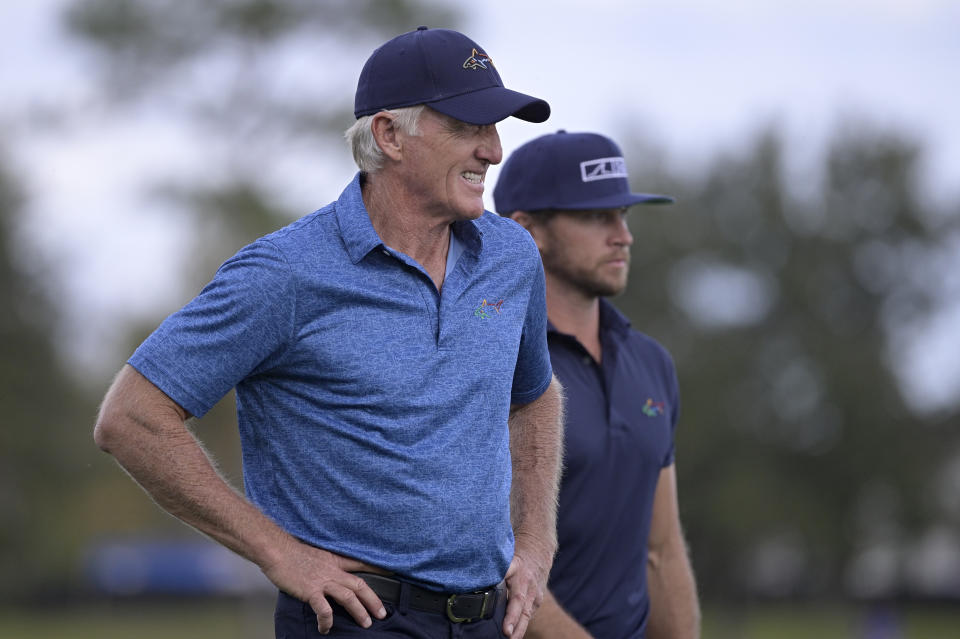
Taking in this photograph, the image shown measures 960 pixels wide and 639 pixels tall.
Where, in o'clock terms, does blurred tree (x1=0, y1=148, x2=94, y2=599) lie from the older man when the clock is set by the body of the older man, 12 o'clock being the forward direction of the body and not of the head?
The blurred tree is roughly at 7 o'clock from the older man.

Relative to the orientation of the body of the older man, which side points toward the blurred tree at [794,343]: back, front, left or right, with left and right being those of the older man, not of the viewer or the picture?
left

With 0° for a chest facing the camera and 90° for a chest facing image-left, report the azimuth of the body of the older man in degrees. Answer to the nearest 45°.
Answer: approximately 315°
